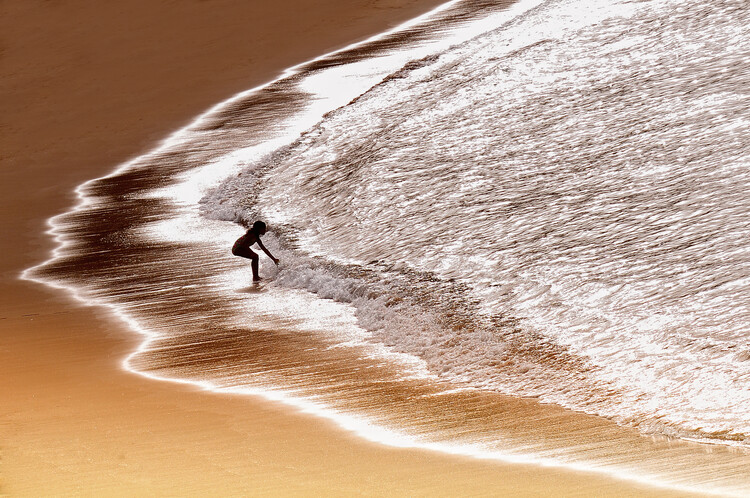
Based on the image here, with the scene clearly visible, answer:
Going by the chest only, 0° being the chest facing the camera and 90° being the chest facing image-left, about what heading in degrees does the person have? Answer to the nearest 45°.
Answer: approximately 270°
